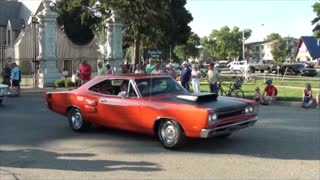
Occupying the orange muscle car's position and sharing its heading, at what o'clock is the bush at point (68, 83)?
The bush is roughly at 7 o'clock from the orange muscle car.

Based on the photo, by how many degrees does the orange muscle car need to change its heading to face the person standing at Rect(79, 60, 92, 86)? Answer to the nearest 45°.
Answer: approximately 135° to its left

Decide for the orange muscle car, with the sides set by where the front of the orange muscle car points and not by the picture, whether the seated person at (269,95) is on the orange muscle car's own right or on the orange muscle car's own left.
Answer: on the orange muscle car's own left

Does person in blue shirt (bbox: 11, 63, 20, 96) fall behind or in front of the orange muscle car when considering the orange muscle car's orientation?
behind

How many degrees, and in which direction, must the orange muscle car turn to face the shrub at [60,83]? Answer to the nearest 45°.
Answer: approximately 135° to its left

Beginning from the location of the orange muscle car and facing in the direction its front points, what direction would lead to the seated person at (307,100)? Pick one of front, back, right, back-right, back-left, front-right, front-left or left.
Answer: left

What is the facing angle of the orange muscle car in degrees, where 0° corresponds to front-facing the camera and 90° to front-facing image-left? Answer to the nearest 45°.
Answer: approximately 315°
